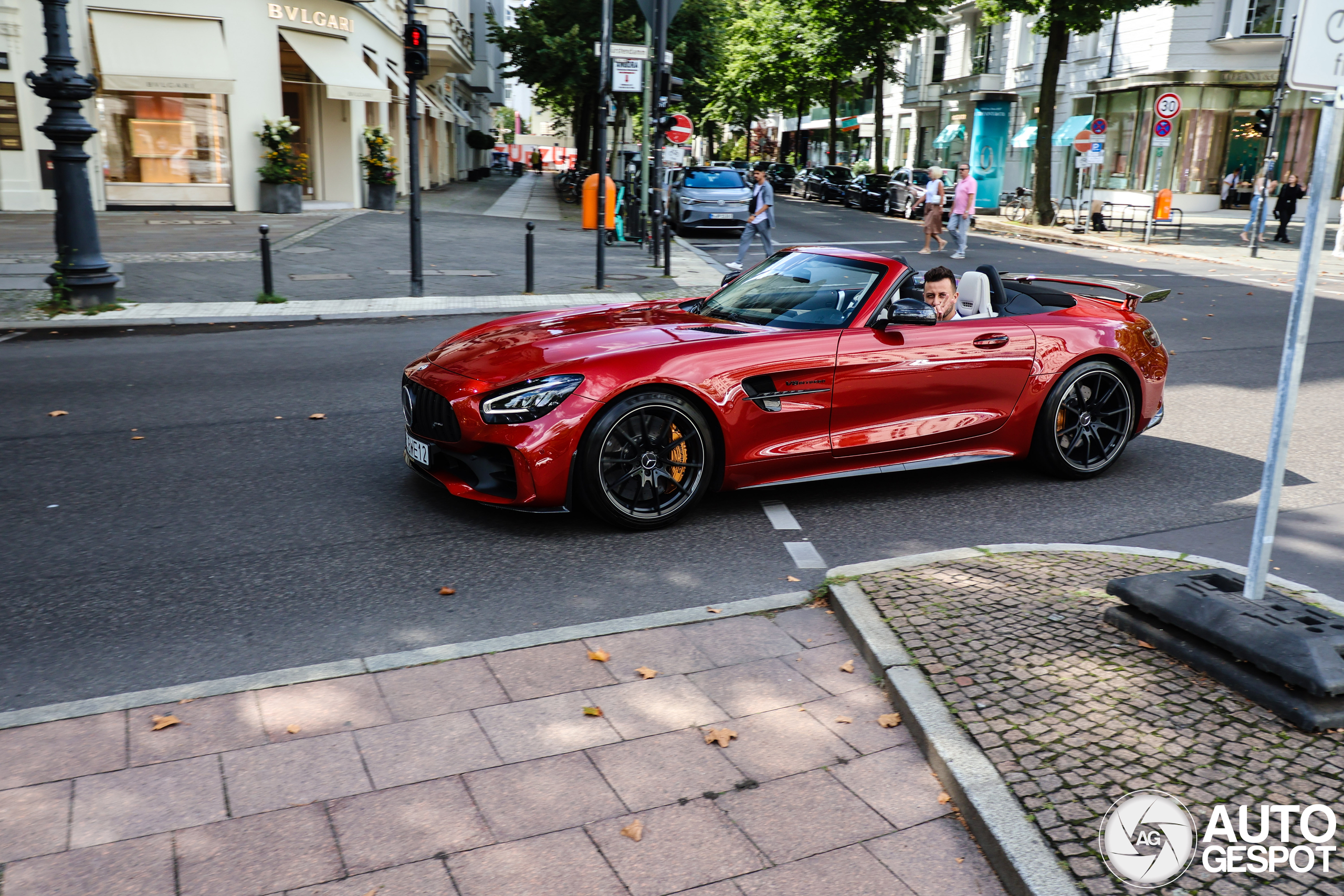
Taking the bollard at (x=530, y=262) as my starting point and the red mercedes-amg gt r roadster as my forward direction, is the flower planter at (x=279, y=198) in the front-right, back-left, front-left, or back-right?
back-right

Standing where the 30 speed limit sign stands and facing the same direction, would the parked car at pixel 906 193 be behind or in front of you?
behind

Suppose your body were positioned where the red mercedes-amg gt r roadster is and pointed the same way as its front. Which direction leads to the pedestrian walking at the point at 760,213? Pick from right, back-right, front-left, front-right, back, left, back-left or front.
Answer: back-right

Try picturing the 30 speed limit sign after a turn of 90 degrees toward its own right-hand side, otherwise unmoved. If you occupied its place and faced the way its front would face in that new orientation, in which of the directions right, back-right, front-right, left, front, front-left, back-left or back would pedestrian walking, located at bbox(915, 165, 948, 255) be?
front-left

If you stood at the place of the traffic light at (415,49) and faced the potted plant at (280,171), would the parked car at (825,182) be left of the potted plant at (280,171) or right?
right

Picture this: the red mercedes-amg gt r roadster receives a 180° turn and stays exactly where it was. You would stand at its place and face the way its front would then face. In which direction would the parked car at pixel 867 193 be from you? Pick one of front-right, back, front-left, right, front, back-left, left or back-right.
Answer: front-left

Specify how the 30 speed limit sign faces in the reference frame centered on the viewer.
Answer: facing the viewer

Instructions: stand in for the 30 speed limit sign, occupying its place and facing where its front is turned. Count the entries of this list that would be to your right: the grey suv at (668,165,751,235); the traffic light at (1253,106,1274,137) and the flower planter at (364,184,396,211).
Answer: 2

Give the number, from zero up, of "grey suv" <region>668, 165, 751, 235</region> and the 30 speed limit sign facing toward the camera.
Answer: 2

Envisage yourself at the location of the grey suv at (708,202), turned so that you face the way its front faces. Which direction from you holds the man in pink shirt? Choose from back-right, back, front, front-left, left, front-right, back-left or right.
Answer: front-left

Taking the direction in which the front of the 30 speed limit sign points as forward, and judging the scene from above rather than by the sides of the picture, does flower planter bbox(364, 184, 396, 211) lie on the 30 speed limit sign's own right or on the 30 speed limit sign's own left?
on the 30 speed limit sign's own right

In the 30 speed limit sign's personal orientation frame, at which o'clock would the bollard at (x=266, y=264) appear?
The bollard is roughly at 1 o'clock from the 30 speed limit sign.

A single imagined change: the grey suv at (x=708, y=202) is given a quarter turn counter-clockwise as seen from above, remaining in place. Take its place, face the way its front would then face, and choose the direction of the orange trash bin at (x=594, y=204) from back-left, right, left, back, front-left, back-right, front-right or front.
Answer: back-right

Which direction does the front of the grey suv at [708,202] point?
toward the camera

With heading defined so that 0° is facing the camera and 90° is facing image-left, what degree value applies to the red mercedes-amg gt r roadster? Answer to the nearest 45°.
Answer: approximately 45°

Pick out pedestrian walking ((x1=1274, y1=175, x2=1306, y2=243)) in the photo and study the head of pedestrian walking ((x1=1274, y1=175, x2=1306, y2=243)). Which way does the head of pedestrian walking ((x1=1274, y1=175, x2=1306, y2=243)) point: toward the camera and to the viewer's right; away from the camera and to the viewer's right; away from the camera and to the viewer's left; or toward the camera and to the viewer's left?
toward the camera and to the viewer's left
